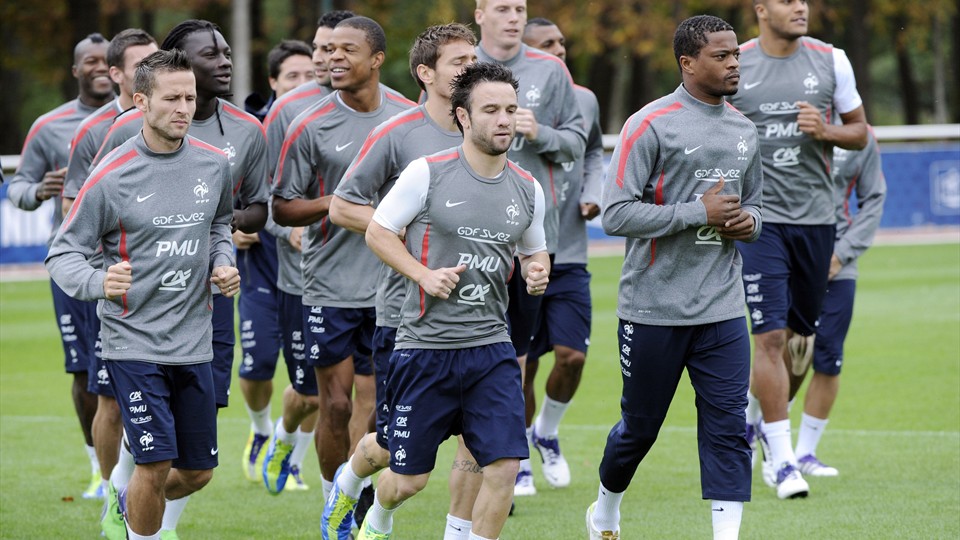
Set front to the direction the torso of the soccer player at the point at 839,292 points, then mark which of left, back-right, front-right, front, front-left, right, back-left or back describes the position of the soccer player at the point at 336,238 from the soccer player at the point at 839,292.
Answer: right

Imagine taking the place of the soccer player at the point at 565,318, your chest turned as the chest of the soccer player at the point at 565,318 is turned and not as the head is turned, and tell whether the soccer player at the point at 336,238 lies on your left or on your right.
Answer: on your right

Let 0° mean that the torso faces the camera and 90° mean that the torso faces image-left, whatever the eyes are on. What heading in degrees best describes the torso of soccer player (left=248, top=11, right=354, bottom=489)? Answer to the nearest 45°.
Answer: approximately 315°

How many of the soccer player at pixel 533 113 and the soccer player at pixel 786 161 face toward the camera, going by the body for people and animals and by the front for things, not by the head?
2
